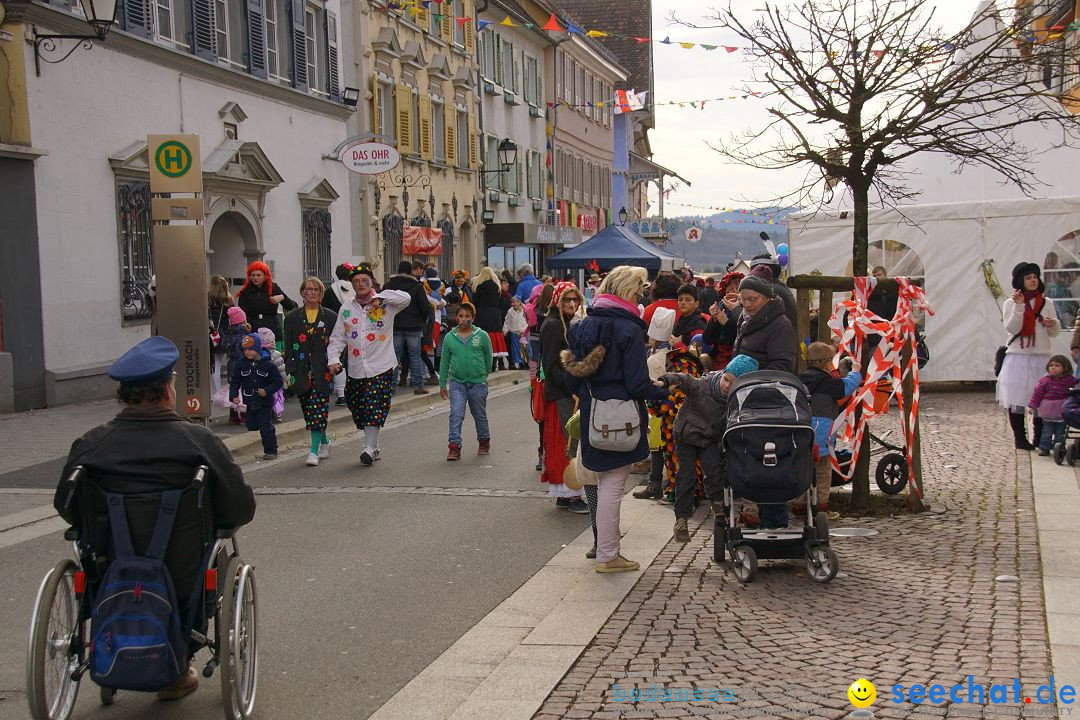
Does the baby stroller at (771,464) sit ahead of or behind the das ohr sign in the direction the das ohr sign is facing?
ahead

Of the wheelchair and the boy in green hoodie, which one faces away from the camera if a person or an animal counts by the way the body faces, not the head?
the wheelchair

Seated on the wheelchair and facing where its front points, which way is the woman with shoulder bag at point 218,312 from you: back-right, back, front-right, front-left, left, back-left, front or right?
front

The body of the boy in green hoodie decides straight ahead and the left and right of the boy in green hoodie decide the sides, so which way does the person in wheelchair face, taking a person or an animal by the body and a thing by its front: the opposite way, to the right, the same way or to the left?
the opposite way

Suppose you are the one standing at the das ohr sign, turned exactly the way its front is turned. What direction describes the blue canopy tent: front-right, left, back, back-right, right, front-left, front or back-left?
back-left

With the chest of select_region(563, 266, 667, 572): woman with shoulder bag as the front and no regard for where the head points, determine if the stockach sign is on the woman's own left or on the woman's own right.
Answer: on the woman's own left

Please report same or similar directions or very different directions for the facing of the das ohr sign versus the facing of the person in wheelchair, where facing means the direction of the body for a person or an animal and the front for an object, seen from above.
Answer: very different directions

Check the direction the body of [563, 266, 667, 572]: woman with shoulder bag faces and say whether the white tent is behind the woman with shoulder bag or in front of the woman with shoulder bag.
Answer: in front

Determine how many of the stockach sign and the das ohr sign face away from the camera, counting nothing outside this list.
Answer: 0

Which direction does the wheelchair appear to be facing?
away from the camera

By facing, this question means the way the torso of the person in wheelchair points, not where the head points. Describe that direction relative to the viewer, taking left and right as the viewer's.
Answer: facing away from the viewer

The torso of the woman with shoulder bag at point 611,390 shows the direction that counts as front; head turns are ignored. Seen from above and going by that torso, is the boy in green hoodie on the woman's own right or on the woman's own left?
on the woman's own left

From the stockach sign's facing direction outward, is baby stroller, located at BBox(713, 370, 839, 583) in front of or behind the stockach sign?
in front

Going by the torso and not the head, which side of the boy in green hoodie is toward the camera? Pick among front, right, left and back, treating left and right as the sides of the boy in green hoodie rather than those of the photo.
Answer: front

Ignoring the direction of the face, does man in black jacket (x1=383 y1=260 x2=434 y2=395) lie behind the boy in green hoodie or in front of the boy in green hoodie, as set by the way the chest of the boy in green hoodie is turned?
behind

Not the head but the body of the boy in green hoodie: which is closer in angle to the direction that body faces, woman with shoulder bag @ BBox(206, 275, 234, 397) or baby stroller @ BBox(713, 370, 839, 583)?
the baby stroller
